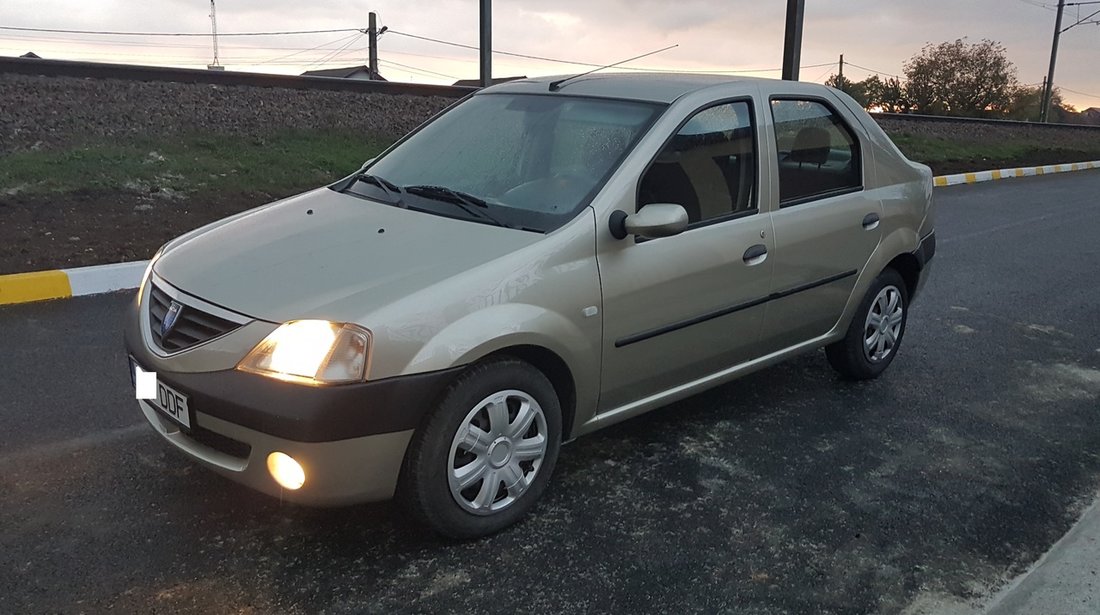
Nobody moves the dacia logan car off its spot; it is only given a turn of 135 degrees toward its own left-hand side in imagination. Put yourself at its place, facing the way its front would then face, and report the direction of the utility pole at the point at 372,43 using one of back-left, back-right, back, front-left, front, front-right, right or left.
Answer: left

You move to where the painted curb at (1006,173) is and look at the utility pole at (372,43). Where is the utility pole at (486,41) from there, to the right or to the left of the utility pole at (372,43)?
left

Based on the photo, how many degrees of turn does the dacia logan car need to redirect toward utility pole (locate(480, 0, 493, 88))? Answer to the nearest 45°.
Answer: approximately 135° to its right

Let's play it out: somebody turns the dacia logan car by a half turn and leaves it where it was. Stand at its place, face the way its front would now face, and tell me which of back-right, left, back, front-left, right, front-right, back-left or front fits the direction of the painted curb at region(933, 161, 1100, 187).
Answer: front

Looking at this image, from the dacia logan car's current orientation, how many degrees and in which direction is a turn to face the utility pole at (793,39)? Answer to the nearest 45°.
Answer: approximately 135° to its right

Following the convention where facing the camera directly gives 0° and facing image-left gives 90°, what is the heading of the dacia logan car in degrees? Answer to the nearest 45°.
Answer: approximately 45°
